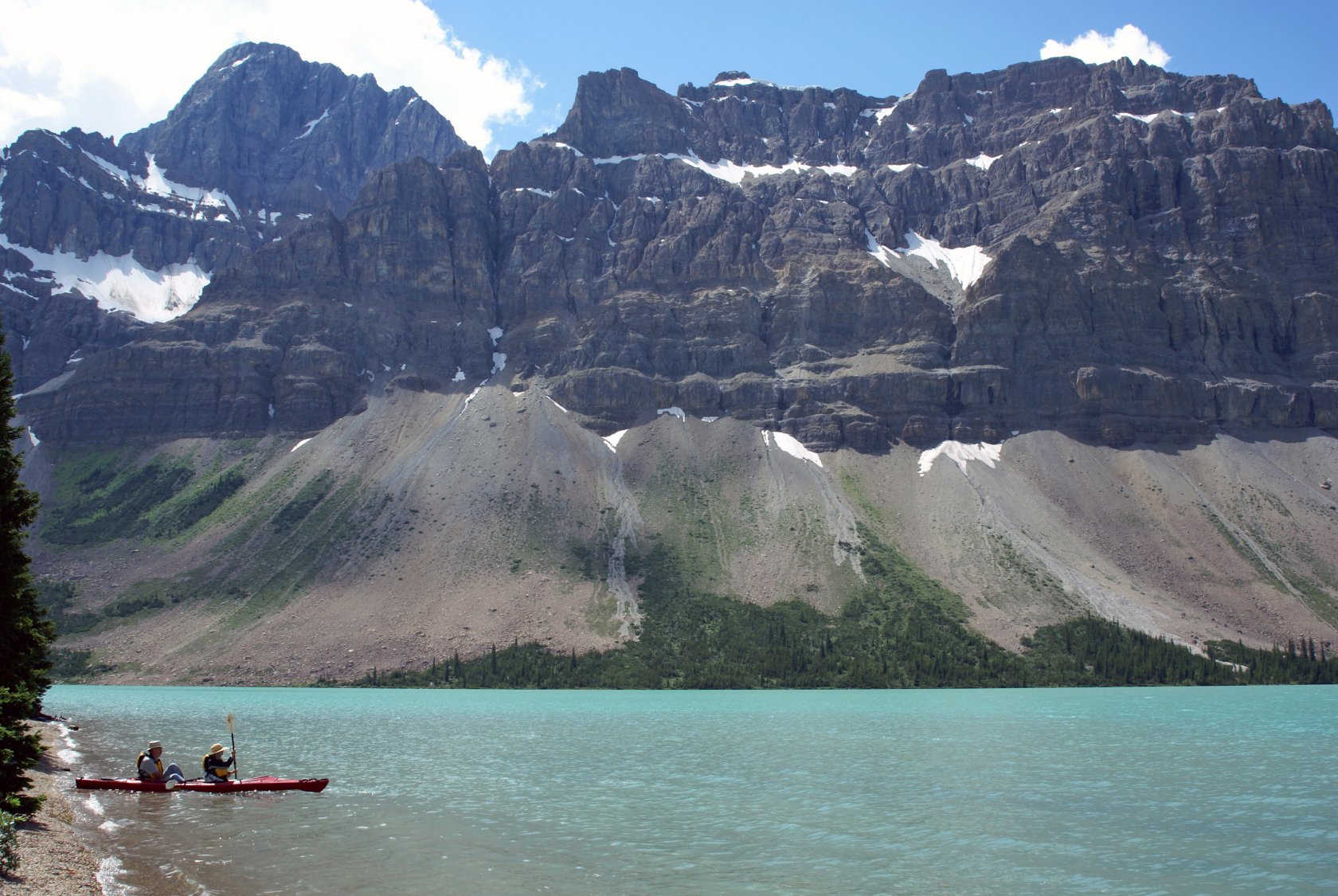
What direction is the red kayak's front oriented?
to the viewer's right

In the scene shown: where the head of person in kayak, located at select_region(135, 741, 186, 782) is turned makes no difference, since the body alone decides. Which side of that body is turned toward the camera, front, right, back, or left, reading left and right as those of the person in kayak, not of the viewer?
right

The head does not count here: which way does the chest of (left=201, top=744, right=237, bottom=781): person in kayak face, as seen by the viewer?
to the viewer's right

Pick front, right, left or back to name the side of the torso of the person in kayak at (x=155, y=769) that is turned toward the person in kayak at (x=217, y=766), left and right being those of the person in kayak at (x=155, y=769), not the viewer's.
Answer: front

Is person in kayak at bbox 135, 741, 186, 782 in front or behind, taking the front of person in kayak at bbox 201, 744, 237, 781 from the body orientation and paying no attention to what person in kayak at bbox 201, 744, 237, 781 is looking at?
behind

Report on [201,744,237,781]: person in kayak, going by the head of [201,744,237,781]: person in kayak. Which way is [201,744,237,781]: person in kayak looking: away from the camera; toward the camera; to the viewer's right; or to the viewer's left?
to the viewer's right

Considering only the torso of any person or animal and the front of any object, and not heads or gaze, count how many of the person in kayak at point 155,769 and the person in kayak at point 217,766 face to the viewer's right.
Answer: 2
